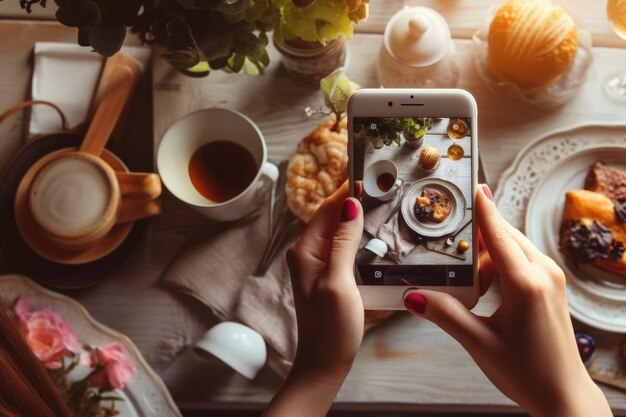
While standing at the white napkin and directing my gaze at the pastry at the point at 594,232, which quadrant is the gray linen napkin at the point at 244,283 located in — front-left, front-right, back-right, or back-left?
front-right

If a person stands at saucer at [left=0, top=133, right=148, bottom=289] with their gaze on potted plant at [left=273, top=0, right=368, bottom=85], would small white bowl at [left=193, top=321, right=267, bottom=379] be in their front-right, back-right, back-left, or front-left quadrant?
front-right

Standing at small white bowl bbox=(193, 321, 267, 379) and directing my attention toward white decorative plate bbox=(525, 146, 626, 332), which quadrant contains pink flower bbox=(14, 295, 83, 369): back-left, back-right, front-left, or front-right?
back-left

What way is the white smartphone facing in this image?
toward the camera
